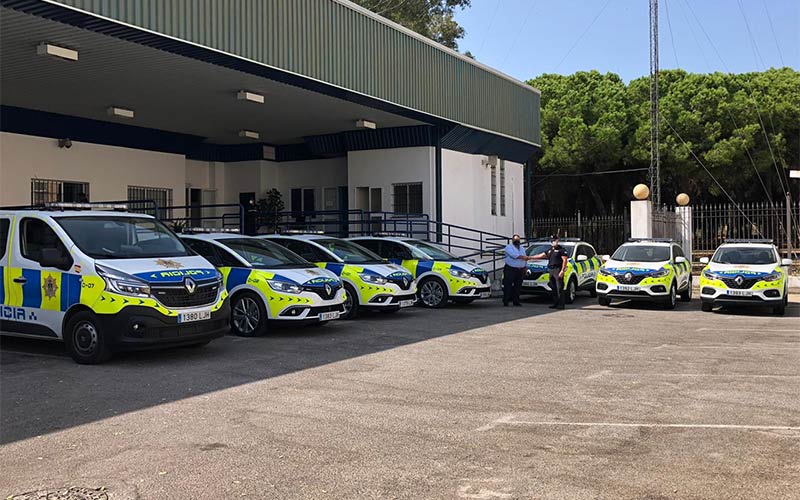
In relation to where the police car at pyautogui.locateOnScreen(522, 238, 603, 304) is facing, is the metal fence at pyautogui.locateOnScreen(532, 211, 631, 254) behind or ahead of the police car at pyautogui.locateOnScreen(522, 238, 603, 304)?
behind

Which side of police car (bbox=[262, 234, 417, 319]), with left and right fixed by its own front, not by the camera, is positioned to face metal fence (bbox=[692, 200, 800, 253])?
left

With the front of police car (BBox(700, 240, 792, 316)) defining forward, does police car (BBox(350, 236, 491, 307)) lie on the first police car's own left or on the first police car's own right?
on the first police car's own right

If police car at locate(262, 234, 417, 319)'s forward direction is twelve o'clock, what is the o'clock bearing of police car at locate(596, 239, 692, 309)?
police car at locate(596, 239, 692, 309) is roughly at 10 o'clock from police car at locate(262, 234, 417, 319).

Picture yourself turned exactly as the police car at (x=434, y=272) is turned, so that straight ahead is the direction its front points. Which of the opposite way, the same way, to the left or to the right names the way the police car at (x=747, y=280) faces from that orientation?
to the right

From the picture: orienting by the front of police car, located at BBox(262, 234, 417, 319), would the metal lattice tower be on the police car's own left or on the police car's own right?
on the police car's own left

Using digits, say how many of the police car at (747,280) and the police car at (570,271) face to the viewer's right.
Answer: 0

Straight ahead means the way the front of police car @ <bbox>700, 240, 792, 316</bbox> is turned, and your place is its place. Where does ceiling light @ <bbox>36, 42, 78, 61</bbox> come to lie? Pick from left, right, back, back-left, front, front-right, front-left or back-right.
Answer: front-right

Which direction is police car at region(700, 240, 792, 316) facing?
toward the camera

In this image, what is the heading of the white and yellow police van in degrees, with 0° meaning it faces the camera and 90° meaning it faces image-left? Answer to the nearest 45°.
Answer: approximately 315°

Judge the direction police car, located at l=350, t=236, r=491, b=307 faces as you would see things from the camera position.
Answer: facing the viewer and to the right of the viewer

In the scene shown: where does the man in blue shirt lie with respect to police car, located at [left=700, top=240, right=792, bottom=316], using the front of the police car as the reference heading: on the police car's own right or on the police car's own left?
on the police car's own right

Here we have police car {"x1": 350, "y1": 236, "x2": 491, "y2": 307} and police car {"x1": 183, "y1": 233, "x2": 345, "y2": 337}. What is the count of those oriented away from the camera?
0

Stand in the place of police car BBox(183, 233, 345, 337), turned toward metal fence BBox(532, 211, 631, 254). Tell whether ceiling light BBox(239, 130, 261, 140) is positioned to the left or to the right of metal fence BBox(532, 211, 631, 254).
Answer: left
